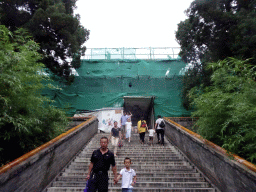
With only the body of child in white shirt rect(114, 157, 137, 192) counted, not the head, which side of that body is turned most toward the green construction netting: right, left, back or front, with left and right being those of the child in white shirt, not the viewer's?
back

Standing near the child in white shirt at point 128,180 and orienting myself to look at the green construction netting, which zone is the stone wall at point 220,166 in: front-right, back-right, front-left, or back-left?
front-right

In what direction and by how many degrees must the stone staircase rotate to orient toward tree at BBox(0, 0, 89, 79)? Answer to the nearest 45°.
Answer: approximately 135° to its right

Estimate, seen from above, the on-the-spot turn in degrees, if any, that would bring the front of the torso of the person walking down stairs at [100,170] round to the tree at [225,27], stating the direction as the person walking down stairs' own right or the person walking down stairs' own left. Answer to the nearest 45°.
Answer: approximately 135° to the person walking down stairs' own left

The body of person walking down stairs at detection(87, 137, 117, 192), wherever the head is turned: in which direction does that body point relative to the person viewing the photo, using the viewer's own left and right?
facing the viewer

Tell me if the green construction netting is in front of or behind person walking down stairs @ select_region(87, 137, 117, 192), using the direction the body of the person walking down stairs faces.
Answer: behind

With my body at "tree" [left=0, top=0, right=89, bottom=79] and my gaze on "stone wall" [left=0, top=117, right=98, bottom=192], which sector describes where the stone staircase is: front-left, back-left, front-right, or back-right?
front-left

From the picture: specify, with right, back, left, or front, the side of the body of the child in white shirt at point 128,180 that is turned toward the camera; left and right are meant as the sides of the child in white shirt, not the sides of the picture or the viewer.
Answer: front

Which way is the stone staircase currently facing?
toward the camera

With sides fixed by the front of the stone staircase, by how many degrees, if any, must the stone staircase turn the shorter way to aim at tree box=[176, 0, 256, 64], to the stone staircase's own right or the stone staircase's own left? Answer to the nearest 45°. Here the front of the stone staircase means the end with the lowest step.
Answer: approximately 135° to the stone staircase's own left

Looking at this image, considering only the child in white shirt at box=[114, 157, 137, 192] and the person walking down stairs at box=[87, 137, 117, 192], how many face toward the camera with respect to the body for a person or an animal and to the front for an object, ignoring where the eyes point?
2
